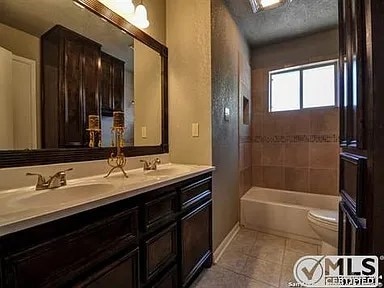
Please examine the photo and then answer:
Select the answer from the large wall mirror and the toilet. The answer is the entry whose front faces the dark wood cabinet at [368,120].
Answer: the large wall mirror

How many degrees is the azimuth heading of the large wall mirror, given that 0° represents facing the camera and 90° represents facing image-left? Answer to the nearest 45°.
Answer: approximately 315°

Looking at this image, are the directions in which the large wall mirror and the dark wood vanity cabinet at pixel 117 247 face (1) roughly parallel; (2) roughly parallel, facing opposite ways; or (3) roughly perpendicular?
roughly parallel

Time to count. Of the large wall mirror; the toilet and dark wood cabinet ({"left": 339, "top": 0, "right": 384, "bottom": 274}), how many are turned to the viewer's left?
2

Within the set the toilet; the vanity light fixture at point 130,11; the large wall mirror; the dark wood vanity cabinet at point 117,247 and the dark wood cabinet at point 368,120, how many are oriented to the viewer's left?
2

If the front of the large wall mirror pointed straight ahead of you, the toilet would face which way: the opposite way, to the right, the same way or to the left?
the opposite way

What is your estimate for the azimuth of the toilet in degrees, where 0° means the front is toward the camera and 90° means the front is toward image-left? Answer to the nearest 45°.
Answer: approximately 90°

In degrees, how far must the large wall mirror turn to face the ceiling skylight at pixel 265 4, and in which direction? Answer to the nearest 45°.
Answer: approximately 45° to its left

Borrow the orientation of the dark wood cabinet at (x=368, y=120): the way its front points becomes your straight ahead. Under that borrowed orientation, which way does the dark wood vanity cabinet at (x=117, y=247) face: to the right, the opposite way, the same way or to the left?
the opposite way

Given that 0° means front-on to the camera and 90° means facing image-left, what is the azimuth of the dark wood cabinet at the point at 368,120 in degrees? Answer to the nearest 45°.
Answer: approximately 90°

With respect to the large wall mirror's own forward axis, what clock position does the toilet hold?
The toilet is roughly at 11 o'clock from the large wall mirror.

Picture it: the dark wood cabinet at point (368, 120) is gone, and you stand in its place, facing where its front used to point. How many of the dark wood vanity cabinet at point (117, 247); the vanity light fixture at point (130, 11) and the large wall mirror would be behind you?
0
